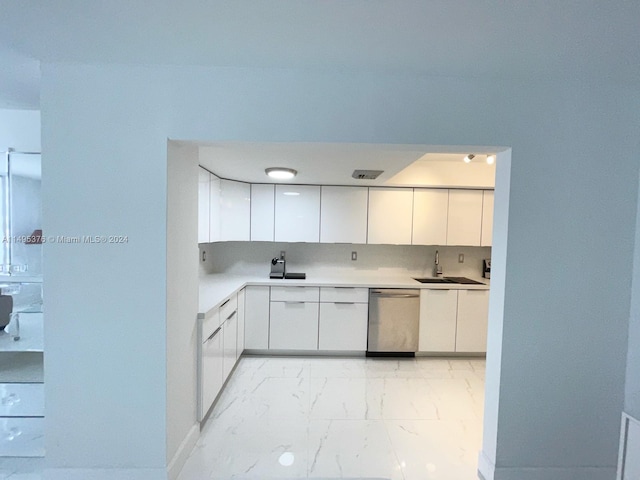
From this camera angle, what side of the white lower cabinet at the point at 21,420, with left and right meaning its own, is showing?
front

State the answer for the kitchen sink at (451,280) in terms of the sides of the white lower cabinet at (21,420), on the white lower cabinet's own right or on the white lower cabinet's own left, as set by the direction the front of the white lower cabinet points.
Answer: on the white lower cabinet's own left

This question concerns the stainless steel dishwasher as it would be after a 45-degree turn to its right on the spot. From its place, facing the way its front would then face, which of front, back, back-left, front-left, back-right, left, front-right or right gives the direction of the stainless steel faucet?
back

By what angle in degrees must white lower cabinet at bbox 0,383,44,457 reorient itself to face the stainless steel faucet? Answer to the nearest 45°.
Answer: approximately 90° to its left

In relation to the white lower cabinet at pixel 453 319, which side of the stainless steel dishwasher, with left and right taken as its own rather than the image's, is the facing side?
left

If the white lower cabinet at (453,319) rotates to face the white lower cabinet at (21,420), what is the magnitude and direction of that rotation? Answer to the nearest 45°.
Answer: approximately 45° to its right

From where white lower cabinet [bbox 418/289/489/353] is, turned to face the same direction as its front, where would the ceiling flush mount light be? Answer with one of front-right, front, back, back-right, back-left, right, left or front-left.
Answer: front-right

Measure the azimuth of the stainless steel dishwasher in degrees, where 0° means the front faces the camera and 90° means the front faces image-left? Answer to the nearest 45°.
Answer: approximately 0°

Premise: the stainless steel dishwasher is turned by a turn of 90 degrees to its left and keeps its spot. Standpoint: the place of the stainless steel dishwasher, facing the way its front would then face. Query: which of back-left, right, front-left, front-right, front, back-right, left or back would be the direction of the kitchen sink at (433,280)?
front-left
